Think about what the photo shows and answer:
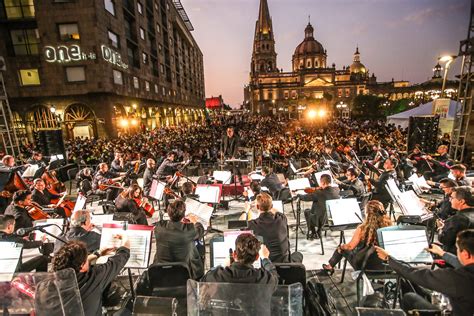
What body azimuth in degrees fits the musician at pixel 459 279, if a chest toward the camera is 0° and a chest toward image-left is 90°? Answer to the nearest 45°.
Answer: approximately 135°

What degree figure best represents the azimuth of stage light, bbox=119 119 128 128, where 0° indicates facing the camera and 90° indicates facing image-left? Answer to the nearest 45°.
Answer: approximately 0°

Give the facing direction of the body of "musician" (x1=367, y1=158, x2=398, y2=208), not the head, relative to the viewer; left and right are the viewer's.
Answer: facing to the left of the viewer

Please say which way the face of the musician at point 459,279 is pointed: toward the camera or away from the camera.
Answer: away from the camera

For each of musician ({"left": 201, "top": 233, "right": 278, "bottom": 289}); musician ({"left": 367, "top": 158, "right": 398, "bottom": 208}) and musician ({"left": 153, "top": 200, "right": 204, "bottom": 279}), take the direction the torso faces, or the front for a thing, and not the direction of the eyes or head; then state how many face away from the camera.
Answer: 2

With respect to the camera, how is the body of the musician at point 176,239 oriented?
away from the camera

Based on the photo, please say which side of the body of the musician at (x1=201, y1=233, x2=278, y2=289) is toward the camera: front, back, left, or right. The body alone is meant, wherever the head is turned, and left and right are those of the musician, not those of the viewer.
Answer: back

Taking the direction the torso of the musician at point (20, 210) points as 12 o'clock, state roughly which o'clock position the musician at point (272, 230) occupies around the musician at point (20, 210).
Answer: the musician at point (272, 230) is roughly at 2 o'clock from the musician at point (20, 210).

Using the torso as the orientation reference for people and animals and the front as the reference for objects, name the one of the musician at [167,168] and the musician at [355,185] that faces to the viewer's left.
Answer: the musician at [355,185]

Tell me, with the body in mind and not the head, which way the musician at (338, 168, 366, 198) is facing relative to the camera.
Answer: to the viewer's left

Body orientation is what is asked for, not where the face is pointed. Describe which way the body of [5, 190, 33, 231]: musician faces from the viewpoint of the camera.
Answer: to the viewer's right

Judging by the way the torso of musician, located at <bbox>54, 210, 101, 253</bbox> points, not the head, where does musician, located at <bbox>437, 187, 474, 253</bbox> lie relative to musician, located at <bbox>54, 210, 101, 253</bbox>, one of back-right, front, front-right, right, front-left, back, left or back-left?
right

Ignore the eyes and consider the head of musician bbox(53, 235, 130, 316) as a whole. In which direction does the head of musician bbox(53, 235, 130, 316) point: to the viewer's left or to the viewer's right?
to the viewer's right

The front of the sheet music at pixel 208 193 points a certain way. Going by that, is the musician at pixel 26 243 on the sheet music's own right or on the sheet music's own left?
on the sheet music's own right

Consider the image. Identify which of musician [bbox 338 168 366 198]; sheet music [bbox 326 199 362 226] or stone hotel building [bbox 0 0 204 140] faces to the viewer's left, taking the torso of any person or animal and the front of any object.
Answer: the musician

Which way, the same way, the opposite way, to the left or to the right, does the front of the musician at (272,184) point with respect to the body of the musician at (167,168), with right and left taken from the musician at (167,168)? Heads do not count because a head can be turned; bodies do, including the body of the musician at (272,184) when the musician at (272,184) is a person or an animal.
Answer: to the left
